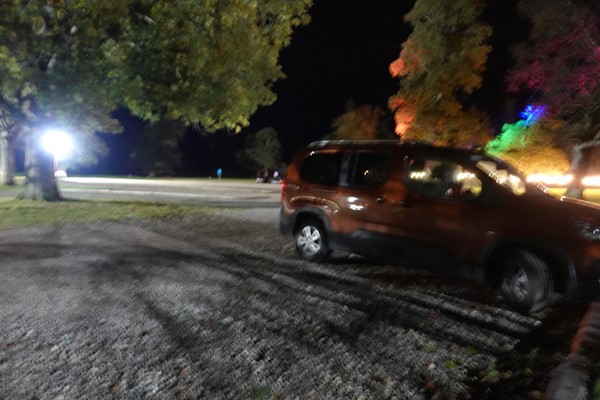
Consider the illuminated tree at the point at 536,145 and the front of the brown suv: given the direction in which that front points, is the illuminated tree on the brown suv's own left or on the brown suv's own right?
on the brown suv's own left

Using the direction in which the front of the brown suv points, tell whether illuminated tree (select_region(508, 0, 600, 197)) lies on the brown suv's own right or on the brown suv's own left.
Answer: on the brown suv's own left

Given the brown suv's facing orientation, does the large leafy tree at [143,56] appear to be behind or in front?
behind

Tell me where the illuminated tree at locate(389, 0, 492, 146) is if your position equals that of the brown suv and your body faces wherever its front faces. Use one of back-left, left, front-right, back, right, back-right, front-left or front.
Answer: back-left
